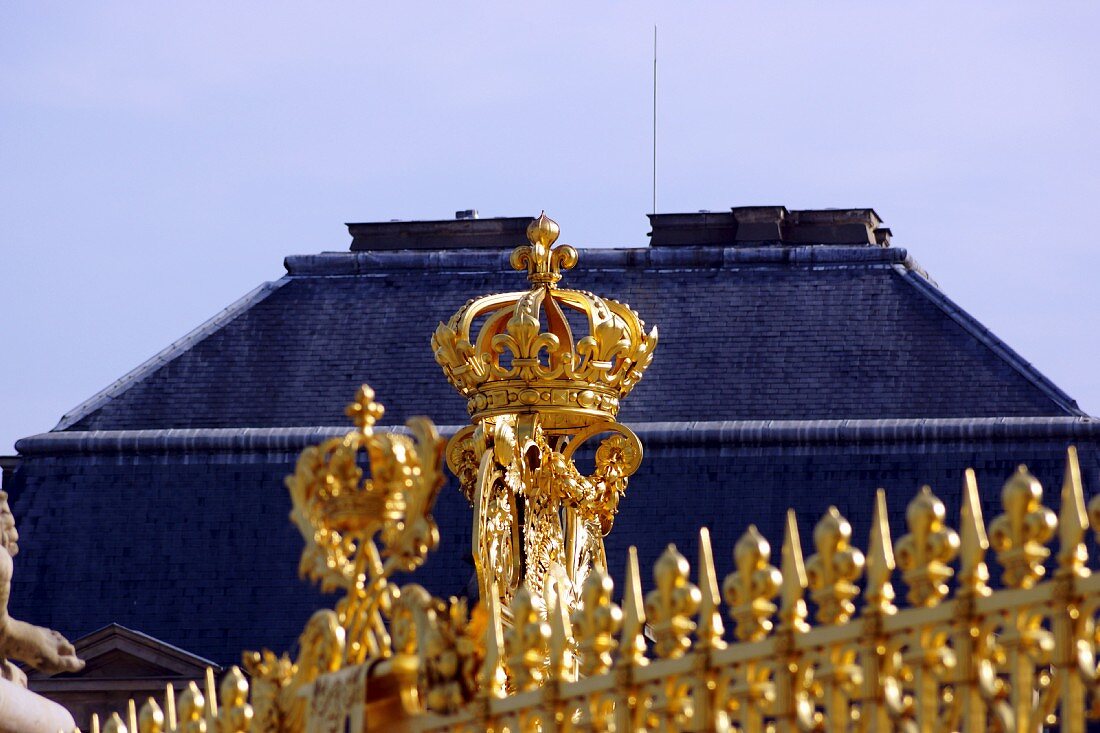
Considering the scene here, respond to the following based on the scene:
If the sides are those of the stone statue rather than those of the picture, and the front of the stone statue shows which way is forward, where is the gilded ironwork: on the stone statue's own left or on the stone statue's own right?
on the stone statue's own right

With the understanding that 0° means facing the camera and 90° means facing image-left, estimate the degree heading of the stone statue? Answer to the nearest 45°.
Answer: approximately 270°
